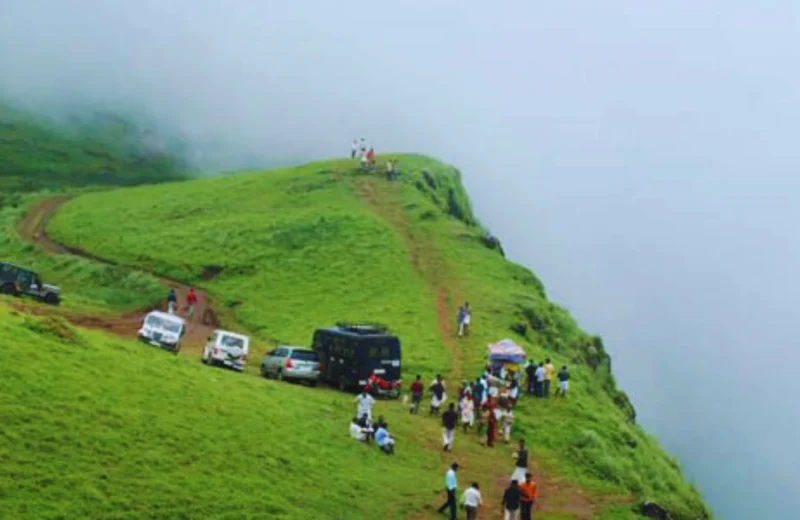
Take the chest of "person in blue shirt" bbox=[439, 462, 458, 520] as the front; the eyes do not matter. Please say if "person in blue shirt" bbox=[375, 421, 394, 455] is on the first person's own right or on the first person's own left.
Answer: on the first person's own left

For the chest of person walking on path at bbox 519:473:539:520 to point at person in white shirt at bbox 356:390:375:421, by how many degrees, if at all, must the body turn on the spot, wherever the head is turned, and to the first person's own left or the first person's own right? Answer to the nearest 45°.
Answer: approximately 45° to the first person's own left

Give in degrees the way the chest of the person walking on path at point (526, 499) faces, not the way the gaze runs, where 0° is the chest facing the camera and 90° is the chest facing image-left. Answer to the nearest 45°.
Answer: approximately 180°

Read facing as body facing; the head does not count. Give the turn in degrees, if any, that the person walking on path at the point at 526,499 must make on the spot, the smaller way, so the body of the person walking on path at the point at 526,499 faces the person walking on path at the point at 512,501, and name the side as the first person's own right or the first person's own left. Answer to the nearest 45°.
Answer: approximately 135° to the first person's own left
